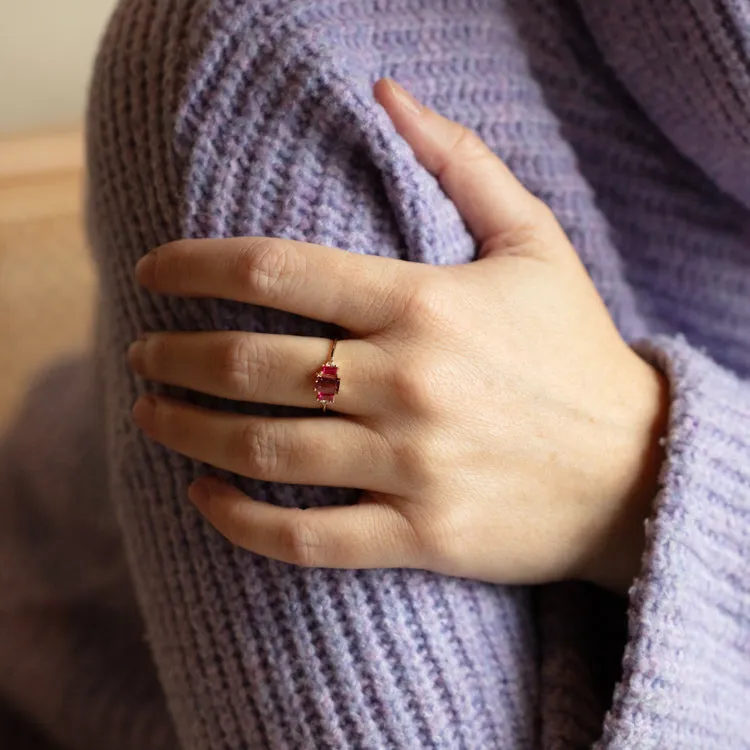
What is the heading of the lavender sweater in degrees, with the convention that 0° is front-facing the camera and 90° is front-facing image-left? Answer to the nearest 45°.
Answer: approximately 315°
